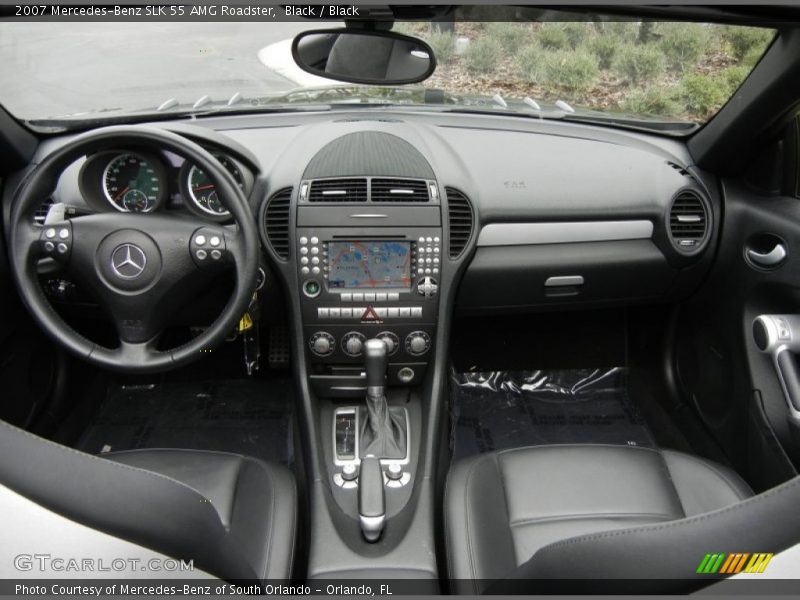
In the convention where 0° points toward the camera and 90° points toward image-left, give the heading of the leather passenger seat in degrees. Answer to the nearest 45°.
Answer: approximately 180°

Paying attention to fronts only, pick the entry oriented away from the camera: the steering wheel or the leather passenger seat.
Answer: the leather passenger seat

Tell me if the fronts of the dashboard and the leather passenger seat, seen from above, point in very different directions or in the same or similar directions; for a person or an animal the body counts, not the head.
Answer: very different directions

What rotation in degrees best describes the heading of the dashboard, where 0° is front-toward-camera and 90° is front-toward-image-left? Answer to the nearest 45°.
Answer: approximately 0°

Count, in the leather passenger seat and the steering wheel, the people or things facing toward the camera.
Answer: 1
